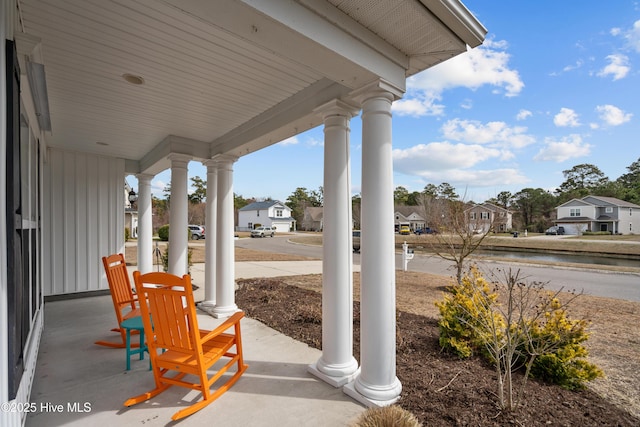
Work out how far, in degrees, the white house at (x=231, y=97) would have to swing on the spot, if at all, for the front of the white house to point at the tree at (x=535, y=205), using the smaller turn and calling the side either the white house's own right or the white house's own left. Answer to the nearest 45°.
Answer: approximately 45° to the white house's own left

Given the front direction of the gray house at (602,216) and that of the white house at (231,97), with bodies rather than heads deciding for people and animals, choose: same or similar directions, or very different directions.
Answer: very different directions

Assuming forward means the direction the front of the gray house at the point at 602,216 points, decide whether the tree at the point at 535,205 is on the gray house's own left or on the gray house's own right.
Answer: on the gray house's own right

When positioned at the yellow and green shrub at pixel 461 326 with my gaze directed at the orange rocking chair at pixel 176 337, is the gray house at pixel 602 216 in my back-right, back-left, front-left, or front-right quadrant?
back-right

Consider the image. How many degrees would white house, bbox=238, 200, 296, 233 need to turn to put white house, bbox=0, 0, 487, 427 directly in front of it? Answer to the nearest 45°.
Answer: approximately 45° to its right

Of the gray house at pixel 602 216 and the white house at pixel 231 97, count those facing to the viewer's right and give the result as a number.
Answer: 1

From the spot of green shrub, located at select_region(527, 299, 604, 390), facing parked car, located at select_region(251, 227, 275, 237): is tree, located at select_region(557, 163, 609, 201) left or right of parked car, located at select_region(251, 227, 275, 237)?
right

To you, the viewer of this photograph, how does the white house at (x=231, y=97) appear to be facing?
facing to the right of the viewer

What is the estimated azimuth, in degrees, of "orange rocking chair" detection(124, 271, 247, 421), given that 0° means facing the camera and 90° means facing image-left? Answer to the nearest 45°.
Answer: approximately 225°

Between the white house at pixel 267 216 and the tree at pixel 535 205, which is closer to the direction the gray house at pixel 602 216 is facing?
the white house

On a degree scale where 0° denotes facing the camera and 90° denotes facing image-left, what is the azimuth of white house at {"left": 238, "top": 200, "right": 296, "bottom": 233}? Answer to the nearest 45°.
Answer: approximately 315°
